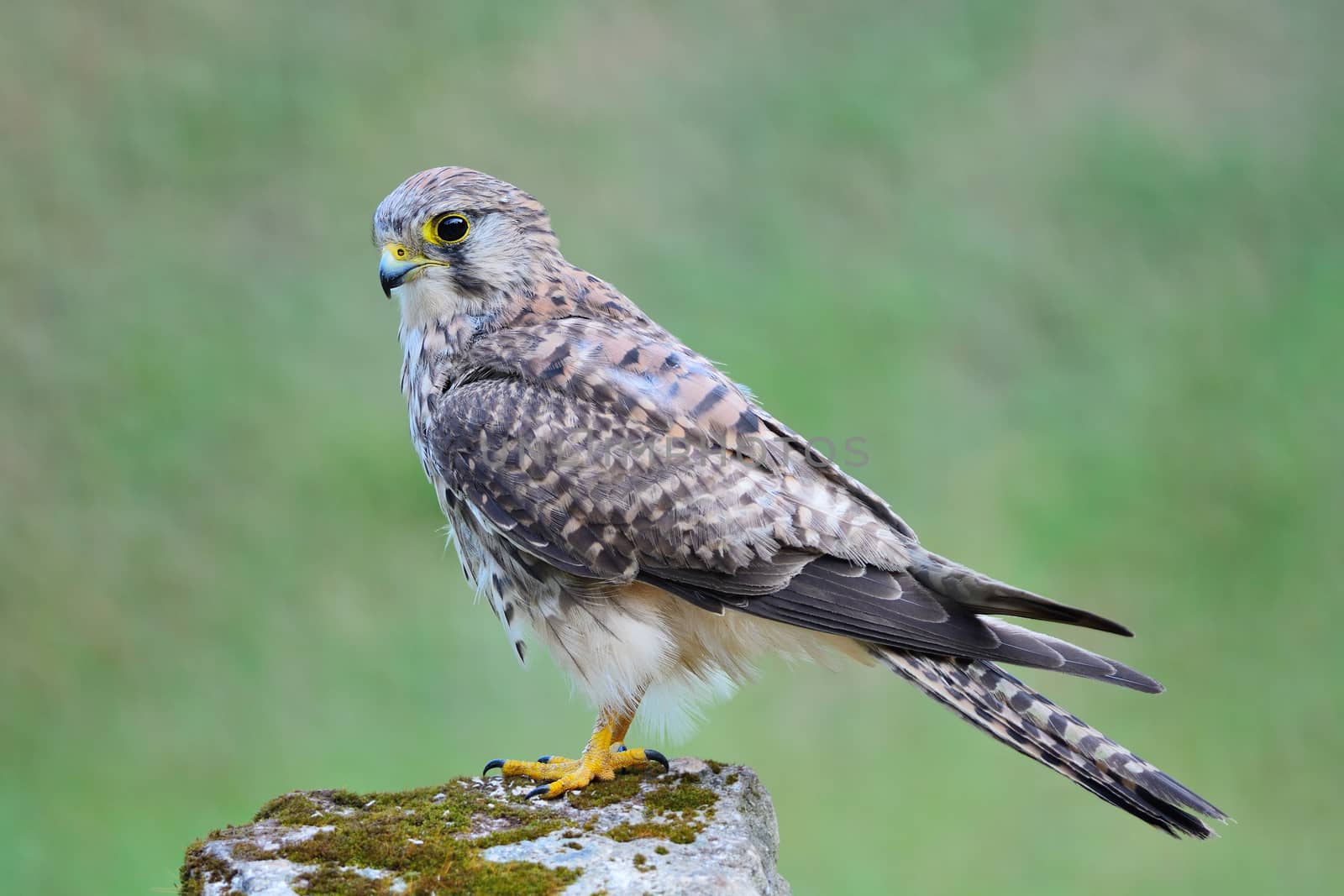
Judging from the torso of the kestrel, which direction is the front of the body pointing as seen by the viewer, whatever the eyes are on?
to the viewer's left
